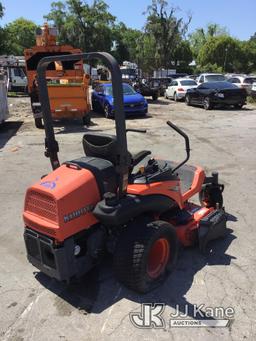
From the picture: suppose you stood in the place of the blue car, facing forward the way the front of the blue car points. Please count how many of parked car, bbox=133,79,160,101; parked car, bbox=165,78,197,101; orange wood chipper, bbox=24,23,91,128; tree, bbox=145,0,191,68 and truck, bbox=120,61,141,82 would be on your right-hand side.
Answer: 1

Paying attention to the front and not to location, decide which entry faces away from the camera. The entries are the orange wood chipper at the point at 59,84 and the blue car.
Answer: the orange wood chipper

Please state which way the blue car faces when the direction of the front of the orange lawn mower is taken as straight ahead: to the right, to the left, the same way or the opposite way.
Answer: to the right

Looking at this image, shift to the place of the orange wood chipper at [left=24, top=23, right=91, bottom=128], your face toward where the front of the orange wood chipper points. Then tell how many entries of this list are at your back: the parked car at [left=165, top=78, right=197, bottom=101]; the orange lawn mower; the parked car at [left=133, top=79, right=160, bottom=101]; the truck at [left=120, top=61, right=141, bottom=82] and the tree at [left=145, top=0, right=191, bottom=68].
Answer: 1

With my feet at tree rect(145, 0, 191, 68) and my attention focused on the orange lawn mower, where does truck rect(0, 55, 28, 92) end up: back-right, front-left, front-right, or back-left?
front-right

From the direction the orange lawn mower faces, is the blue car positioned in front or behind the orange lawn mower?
in front

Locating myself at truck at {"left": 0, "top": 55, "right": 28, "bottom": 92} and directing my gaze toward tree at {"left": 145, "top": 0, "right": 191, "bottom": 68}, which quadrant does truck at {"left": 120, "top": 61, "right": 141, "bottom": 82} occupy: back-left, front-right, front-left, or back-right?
front-right

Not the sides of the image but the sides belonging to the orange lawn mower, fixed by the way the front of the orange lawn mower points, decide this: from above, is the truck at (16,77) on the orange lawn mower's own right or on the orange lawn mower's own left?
on the orange lawn mower's own left

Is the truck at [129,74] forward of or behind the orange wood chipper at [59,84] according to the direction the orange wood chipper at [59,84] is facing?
forward

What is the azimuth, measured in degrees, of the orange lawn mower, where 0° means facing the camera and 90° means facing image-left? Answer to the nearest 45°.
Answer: approximately 225°

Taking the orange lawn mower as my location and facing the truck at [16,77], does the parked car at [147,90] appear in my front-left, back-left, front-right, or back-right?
front-right

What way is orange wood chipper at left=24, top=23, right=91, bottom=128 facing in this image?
away from the camera

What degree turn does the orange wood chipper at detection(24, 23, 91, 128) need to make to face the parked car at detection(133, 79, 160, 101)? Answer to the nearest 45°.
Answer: approximately 45° to its right

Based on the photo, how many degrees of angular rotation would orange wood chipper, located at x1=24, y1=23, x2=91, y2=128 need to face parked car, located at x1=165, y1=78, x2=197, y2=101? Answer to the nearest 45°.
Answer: approximately 45° to its right

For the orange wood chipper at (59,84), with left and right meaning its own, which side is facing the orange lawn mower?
back

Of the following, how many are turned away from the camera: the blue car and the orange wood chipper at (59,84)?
1

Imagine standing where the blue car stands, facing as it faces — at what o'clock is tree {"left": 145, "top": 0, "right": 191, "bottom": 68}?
The tree is roughly at 8 o'clock from the blue car.

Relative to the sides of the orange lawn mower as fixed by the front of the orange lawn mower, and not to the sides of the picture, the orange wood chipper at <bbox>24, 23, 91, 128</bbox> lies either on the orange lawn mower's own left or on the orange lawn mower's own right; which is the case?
on the orange lawn mower's own left
